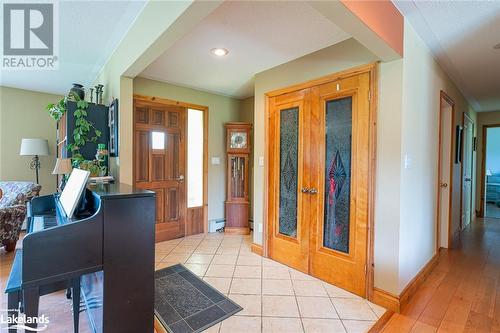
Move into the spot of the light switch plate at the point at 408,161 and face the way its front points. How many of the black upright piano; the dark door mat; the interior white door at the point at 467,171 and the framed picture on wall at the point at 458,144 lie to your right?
2

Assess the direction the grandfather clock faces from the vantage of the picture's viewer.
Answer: facing the viewer

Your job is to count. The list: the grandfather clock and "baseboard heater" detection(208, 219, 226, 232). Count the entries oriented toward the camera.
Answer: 2

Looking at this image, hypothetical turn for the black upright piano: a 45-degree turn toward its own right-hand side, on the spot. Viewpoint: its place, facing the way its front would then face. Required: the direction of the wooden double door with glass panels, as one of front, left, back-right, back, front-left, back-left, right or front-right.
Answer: back-right

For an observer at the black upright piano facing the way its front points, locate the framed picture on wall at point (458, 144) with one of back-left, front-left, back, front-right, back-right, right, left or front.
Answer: back

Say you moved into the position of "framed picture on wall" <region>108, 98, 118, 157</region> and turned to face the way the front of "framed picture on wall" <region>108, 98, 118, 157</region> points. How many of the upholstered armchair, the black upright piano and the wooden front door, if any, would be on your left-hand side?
1

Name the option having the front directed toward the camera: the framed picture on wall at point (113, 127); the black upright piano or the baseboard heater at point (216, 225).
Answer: the baseboard heater

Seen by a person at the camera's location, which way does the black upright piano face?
facing to the left of the viewer

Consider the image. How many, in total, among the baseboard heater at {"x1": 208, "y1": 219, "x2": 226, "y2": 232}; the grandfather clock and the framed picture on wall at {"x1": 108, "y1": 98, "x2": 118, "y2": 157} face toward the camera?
2
